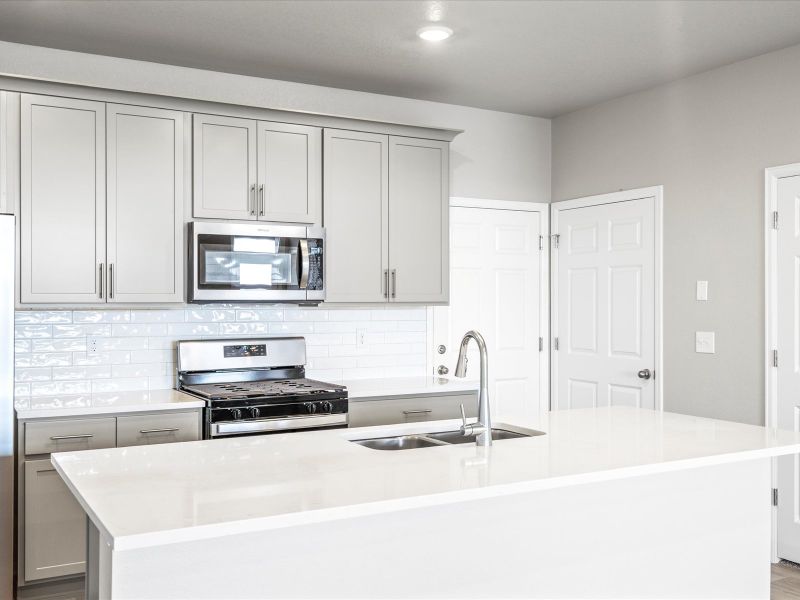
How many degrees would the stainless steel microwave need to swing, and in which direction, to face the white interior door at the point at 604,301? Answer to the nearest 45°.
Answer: approximately 90° to its left

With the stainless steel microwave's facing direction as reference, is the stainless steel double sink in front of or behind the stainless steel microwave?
in front

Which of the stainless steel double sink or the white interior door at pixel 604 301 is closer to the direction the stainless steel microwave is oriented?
the stainless steel double sink

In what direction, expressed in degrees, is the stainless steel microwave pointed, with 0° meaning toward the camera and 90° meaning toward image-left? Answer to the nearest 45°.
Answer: approximately 0°

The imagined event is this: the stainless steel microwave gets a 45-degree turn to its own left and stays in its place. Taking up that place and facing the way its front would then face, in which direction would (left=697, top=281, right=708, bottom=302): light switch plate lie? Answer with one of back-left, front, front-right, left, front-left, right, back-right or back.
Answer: front-left

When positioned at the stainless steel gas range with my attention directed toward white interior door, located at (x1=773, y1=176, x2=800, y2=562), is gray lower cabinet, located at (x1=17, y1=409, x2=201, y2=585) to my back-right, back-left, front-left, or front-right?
back-right

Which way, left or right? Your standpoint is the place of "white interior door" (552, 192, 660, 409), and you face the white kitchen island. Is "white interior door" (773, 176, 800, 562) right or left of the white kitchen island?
left
